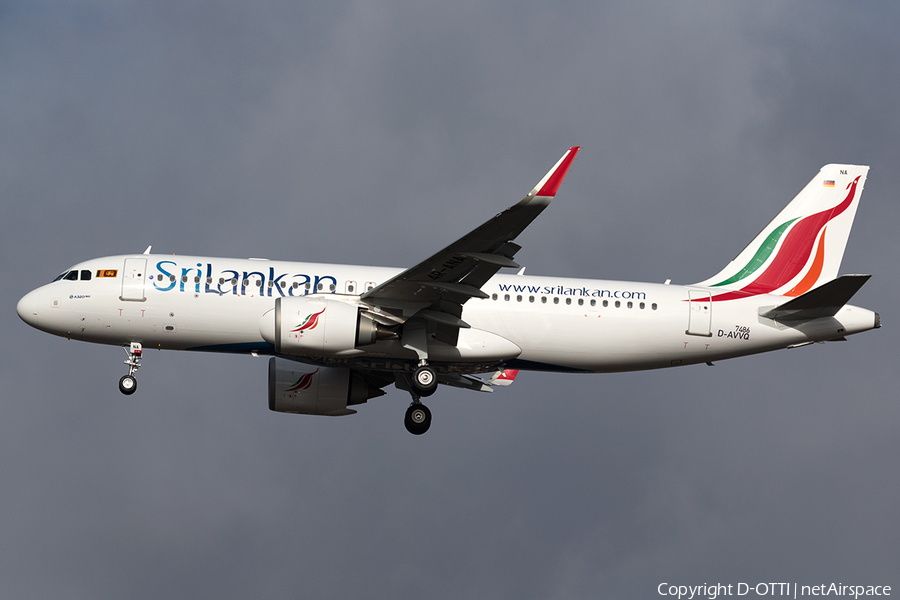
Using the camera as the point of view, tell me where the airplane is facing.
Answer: facing to the left of the viewer
